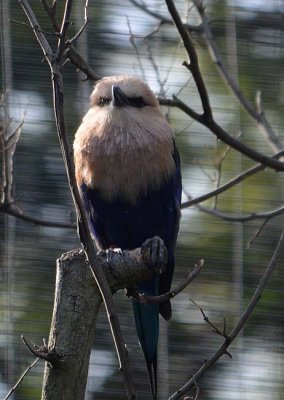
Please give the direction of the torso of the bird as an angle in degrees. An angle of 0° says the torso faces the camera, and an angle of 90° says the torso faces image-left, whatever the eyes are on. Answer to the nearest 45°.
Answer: approximately 0°
